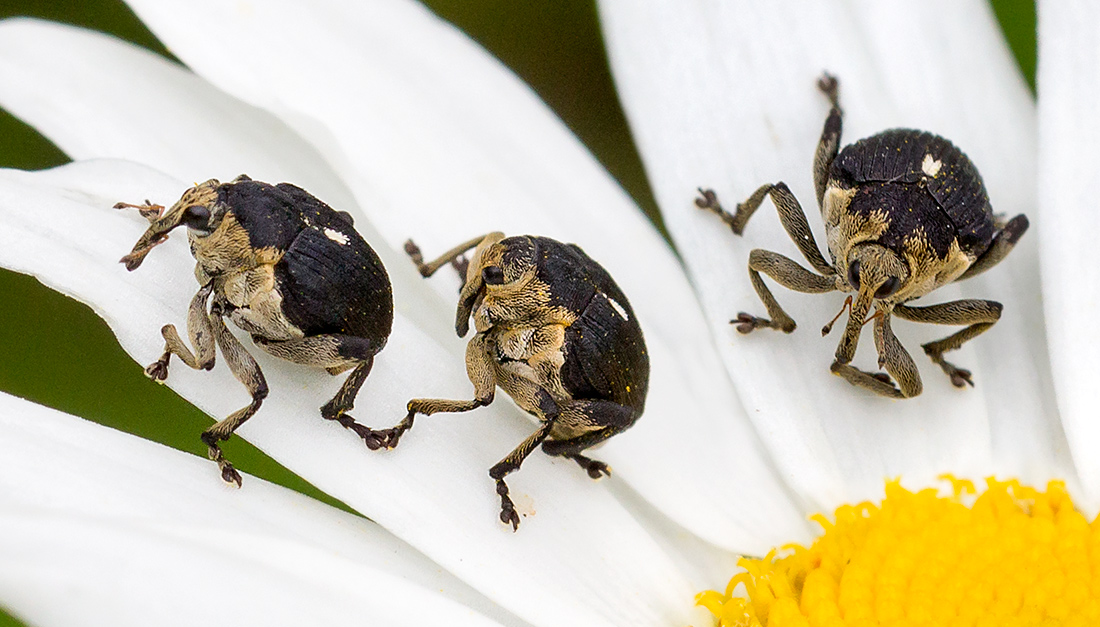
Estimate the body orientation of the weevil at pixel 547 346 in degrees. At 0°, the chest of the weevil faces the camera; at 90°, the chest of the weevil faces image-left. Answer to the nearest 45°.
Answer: approximately 90°

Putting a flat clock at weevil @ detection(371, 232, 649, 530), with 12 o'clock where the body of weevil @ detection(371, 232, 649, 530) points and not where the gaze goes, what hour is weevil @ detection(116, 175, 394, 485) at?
weevil @ detection(116, 175, 394, 485) is roughly at 11 o'clock from weevil @ detection(371, 232, 649, 530).

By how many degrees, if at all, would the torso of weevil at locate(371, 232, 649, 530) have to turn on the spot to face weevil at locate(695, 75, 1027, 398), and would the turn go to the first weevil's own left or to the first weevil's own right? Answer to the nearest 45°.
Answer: approximately 135° to the first weevil's own right

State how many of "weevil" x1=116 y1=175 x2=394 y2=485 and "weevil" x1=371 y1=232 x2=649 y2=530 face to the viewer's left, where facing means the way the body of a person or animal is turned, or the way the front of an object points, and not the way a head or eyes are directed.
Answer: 2

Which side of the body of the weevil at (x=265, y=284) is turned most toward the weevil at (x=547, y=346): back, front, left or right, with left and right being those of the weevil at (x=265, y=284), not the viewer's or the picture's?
back

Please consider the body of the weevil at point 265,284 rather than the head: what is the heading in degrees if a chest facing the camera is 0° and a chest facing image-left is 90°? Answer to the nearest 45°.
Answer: approximately 90°

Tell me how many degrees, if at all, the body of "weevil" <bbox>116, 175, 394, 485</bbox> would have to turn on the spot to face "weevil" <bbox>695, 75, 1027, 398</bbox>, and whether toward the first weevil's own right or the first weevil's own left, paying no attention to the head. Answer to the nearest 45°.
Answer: approximately 135° to the first weevil's own right
